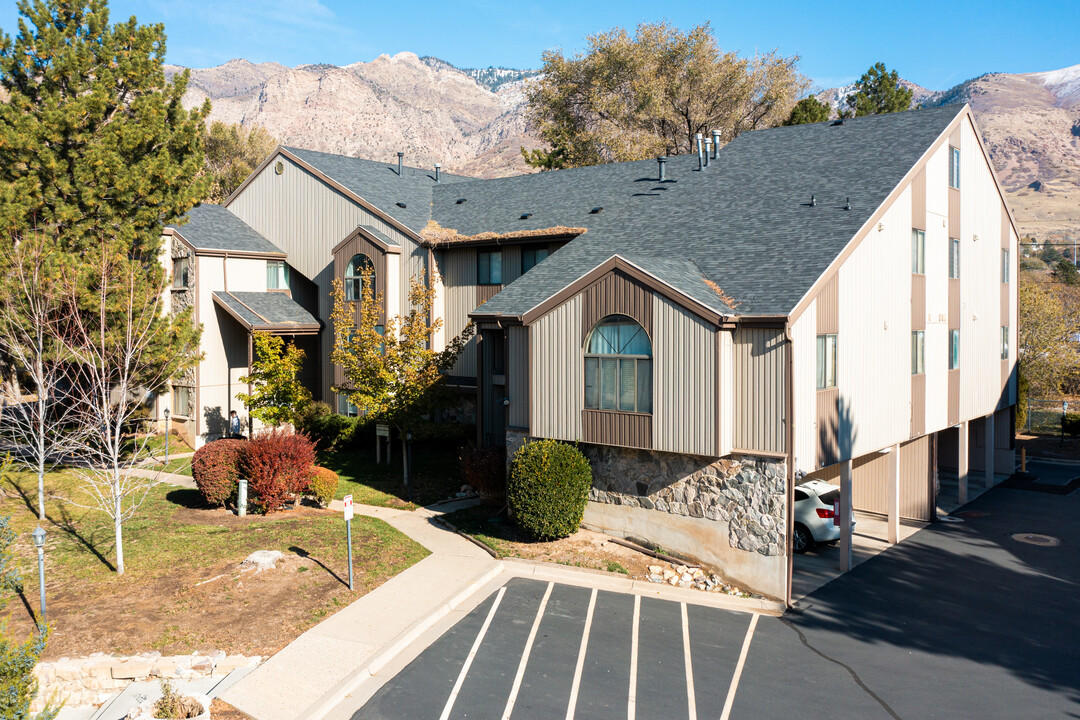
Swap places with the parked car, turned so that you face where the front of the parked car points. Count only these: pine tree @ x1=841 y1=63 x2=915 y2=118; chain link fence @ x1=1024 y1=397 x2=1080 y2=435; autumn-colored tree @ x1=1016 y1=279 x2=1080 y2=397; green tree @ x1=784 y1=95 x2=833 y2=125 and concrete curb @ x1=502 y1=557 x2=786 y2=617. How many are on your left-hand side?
1

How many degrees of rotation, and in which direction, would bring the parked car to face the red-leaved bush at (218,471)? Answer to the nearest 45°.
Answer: approximately 45° to its left

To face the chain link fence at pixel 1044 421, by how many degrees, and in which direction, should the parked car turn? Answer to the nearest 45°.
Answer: approximately 90° to its right

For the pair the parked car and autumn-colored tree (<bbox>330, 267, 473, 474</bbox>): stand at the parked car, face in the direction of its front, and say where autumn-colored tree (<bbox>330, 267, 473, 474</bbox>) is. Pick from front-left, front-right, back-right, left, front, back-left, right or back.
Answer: front-left

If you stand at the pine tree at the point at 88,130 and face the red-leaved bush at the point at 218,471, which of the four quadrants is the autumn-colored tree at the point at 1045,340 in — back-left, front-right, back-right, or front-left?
front-left

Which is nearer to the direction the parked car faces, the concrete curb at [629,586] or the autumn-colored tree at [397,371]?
the autumn-colored tree

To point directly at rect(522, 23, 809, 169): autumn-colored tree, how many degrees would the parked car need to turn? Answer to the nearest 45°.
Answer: approximately 45° to its right

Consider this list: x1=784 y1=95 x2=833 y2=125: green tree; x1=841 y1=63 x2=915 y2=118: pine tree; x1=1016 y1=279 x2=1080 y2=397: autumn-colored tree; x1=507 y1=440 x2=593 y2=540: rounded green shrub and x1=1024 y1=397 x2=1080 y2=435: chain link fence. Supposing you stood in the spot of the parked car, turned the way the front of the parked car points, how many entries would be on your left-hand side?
1

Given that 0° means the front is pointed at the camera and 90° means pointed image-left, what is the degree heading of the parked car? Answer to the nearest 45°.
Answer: approximately 135°

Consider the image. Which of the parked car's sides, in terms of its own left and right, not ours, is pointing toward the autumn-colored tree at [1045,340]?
right

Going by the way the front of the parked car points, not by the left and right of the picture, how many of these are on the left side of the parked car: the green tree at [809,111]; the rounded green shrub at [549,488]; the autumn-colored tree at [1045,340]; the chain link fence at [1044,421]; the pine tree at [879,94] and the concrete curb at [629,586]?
2

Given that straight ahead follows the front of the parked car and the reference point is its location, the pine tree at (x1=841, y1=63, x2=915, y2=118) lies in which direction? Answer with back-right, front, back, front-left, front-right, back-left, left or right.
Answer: front-right

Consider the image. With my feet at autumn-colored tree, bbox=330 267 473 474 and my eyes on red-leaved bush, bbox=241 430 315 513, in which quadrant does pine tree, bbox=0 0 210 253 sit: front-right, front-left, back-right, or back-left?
front-right

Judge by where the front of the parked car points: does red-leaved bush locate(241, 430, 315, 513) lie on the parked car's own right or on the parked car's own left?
on the parked car's own left

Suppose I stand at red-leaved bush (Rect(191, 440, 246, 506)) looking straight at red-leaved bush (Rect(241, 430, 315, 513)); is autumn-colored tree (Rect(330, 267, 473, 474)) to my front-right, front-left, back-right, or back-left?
front-left

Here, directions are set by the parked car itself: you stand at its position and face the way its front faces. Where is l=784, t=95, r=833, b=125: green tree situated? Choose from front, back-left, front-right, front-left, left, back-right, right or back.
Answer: front-right

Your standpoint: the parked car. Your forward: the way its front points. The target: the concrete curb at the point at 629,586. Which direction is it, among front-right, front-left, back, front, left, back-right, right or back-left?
left

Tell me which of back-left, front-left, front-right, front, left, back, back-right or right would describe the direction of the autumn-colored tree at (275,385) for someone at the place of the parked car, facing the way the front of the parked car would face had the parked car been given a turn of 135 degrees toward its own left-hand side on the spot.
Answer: right
